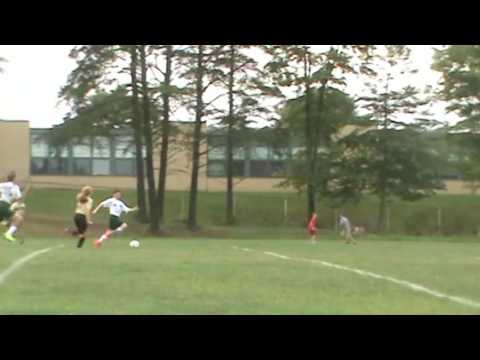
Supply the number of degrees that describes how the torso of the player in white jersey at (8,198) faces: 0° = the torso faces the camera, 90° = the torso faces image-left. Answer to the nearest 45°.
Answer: approximately 270°
